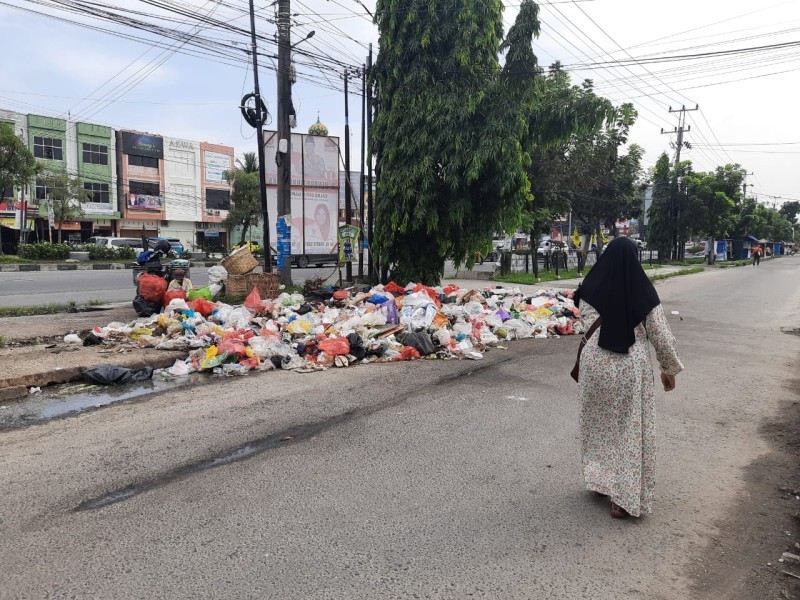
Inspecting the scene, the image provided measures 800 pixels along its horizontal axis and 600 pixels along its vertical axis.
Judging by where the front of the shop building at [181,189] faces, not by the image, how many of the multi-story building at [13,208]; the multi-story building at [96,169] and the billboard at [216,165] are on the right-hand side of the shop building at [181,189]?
2

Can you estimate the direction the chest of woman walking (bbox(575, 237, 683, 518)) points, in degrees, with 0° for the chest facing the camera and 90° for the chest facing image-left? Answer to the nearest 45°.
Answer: approximately 180°

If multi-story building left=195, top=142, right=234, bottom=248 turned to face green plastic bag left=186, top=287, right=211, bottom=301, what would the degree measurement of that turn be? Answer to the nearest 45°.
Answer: approximately 45° to its right

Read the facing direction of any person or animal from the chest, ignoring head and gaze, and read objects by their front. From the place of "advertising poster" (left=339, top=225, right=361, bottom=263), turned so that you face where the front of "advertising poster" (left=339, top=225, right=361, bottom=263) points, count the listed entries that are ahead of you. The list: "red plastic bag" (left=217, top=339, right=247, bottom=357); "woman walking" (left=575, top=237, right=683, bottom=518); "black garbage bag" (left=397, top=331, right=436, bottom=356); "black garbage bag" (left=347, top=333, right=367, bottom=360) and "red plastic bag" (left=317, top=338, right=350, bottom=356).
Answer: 5

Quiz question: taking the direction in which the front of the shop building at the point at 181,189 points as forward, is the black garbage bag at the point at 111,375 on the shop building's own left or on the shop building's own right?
on the shop building's own right

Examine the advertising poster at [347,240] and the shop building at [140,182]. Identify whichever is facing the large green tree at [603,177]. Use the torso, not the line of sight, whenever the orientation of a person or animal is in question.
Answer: the shop building

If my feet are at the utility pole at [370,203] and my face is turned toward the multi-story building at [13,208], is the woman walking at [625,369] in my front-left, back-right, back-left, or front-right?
back-left

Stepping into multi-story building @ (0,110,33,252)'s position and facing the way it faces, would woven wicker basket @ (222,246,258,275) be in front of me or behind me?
in front

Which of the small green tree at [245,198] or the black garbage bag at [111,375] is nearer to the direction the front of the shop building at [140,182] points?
the small green tree

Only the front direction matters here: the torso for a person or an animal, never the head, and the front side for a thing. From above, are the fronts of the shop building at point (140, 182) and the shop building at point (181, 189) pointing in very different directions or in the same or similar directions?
same or similar directions

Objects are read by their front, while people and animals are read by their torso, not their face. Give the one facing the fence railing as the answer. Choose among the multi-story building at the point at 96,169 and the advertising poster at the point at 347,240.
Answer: the multi-story building

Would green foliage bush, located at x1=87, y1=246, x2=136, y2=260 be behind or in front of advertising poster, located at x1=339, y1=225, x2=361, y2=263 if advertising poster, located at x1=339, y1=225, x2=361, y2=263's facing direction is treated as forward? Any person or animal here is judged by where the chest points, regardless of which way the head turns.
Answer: behind

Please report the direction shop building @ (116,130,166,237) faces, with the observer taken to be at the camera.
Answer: facing the viewer and to the right of the viewer

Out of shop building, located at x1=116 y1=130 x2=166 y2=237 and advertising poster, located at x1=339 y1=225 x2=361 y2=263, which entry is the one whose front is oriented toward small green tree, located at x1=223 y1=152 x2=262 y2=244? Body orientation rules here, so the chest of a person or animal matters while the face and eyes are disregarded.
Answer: the shop building

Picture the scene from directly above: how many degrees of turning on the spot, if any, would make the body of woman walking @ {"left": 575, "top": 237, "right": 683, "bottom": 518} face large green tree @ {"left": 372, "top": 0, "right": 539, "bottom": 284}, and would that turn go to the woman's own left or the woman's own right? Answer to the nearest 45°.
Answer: approximately 45° to the woman's own left

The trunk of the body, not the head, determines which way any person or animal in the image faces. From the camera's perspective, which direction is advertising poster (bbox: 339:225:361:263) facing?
toward the camera

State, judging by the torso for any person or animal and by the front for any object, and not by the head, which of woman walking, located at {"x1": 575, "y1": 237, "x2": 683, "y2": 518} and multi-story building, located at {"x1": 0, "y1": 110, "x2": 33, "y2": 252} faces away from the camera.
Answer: the woman walking
